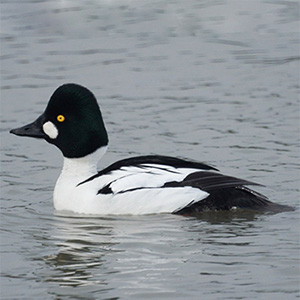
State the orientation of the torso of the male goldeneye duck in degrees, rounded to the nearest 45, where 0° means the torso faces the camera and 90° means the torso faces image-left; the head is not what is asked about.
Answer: approximately 90°
